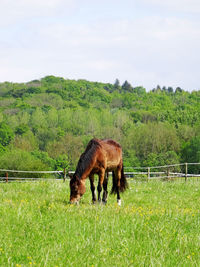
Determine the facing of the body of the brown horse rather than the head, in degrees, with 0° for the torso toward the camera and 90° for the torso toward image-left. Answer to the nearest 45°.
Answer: approximately 45°
